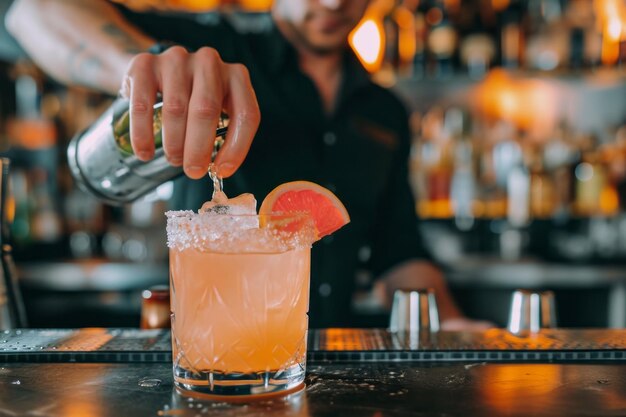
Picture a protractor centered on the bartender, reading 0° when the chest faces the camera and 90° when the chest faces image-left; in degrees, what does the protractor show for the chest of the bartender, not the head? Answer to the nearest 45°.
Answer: approximately 0°

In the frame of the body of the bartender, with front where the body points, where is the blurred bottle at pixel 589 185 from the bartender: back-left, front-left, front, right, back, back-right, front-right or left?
back-left

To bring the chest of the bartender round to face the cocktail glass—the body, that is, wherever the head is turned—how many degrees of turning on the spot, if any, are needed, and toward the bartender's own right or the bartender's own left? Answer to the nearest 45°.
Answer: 0° — they already face it

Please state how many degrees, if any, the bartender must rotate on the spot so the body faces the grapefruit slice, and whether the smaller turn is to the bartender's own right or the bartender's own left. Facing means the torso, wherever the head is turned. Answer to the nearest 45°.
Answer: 0° — they already face it

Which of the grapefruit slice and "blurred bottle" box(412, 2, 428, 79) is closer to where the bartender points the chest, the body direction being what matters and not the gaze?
the grapefruit slice

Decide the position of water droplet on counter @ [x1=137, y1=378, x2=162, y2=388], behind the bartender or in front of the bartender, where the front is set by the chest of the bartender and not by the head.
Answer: in front

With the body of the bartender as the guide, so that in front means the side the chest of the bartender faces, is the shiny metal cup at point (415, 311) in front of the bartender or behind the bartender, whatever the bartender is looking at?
in front

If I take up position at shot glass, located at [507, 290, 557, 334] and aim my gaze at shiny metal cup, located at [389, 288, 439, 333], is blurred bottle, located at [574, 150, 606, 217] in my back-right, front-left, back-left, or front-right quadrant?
back-right

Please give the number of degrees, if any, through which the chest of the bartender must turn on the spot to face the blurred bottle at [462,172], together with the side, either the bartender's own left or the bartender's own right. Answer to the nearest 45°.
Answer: approximately 135° to the bartender's own left
